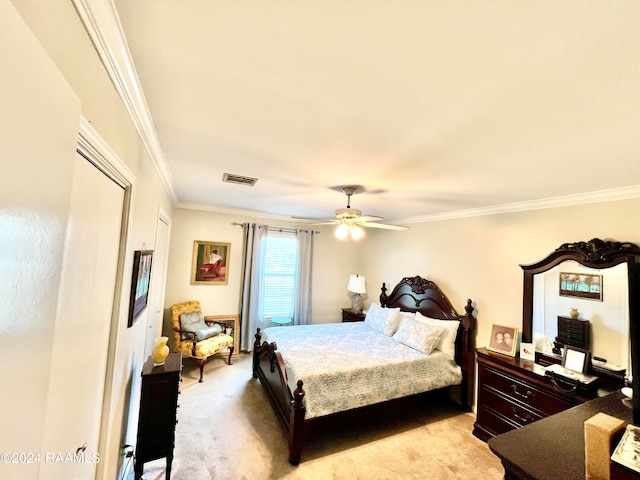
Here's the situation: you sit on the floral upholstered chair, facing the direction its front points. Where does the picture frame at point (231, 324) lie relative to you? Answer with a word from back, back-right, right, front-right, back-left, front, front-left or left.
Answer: left

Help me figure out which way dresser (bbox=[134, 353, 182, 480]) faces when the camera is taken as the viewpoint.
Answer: facing to the right of the viewer

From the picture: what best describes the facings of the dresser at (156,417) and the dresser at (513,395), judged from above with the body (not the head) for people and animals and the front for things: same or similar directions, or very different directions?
very different directions

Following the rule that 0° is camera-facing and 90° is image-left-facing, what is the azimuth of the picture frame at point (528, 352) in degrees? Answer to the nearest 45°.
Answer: approximately 45°

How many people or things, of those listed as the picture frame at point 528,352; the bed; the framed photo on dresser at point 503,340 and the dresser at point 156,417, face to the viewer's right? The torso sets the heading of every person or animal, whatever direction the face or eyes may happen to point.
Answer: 1

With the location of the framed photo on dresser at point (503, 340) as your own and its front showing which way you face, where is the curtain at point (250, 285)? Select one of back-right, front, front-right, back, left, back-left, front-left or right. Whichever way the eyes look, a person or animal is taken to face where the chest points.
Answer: front-right

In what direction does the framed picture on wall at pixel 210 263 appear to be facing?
toward the camera

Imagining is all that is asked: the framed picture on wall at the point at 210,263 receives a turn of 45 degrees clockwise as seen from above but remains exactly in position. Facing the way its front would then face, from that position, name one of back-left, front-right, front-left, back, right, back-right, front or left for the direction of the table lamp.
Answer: back-left

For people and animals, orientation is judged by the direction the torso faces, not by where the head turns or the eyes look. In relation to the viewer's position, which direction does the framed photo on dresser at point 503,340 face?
facing the viewer and to the left of the viewer

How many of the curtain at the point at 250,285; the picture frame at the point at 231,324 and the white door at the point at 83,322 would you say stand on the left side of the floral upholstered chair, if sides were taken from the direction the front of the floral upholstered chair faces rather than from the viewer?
2

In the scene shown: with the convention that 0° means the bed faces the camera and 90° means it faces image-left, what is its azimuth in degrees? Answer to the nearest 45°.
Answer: approximately 45°

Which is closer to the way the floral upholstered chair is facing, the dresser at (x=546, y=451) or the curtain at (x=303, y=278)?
the dresser

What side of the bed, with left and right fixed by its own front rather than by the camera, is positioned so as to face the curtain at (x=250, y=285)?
right

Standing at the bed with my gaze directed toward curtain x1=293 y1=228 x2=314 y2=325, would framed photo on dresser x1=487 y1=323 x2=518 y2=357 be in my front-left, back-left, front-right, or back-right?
back-right

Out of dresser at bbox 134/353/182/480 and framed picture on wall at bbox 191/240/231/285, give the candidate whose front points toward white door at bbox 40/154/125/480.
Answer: the framed picture on wall
